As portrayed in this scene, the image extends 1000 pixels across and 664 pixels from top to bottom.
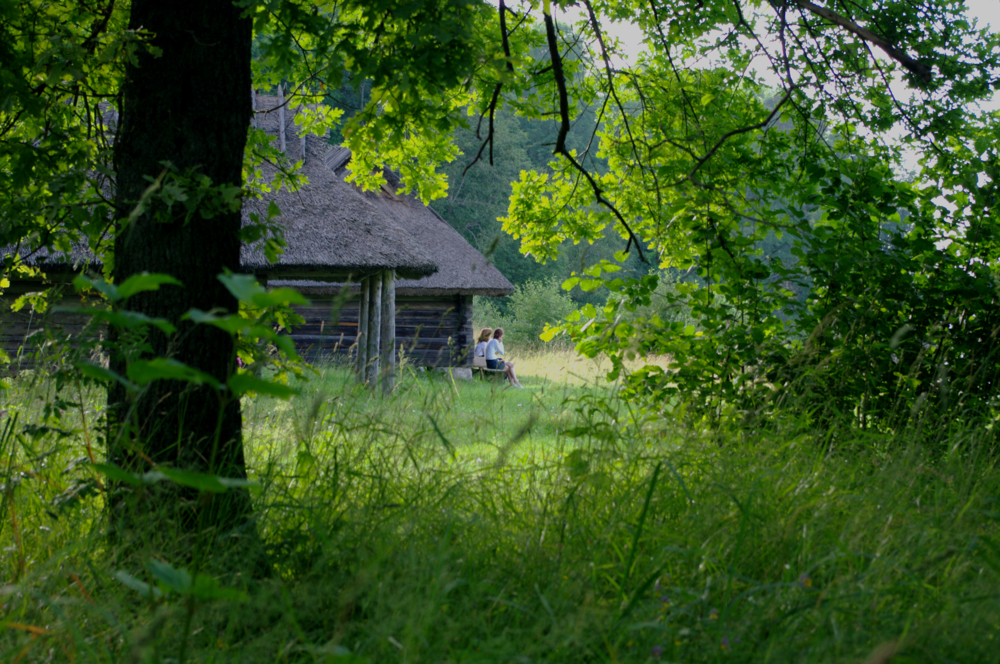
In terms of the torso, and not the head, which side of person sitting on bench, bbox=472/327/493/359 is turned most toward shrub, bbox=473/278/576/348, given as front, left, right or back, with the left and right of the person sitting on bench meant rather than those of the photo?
left

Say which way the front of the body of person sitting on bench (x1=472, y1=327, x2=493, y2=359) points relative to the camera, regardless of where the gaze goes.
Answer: to the viewer's right

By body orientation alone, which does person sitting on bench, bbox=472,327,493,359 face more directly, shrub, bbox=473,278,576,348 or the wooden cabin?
the shrub

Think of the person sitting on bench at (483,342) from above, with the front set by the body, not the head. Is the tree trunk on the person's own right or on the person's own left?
on the person's own right

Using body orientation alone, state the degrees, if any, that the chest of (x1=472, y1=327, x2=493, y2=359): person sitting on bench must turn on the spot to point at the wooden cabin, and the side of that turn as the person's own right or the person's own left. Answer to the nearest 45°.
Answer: approximately 135° to the person's own left
